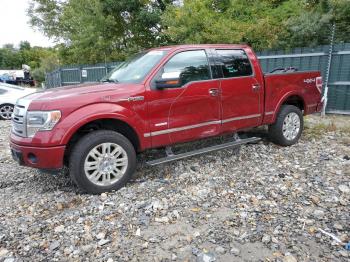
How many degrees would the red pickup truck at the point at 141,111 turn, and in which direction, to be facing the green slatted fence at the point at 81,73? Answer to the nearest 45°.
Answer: approximately 135° to its right

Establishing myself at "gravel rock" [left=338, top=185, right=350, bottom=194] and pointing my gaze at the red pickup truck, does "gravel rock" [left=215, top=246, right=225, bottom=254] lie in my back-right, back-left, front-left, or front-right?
front-left

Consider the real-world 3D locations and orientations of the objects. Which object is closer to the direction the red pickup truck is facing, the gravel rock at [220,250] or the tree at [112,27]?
the gravel rock

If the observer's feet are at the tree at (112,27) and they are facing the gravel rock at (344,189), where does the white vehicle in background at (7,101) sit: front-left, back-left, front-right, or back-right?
front-right

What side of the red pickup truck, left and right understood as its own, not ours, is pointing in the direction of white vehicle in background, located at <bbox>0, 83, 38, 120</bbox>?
right

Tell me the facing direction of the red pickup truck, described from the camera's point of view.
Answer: facing the viewer and to the left of the viewer

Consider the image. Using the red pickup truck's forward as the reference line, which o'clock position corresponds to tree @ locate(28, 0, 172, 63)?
The tree is roughly at 4 o'clock from the red pickup truck.

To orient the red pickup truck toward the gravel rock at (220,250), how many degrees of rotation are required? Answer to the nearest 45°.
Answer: approximately 90° to its left

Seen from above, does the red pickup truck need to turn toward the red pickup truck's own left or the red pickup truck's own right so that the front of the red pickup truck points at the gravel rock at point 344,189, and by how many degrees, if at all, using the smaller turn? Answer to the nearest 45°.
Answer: approximately 135° to the red pickup truck's own left
